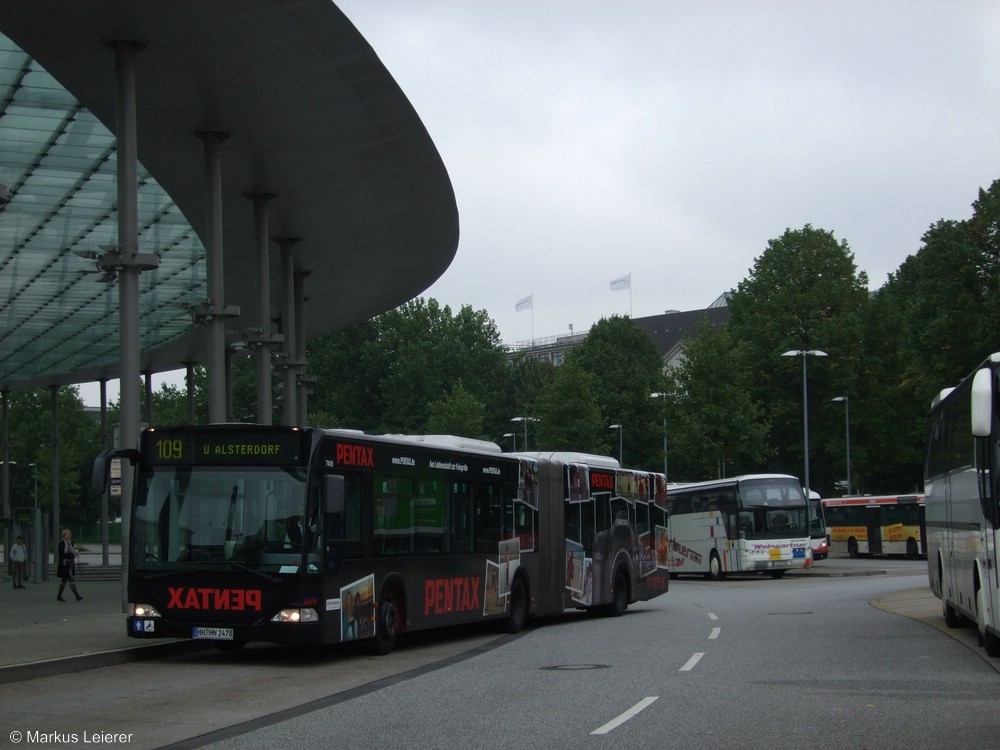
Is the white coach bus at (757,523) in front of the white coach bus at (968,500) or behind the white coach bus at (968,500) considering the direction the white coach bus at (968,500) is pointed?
behind

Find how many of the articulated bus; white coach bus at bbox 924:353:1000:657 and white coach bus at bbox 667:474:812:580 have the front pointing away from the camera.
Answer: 0

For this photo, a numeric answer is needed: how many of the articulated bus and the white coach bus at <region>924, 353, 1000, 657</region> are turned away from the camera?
0

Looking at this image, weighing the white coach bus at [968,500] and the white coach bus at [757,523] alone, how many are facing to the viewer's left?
0

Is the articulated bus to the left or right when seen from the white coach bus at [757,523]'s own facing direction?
on its right

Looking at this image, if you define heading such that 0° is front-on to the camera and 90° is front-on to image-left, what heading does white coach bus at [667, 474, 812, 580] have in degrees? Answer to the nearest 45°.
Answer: approximately 315°

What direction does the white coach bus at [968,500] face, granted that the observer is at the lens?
facing the viewer and to the right of the viewer

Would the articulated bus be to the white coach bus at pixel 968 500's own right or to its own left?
on its right

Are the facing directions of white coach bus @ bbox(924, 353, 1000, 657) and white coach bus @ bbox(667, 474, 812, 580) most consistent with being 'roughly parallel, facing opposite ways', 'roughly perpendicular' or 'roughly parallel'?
roughly parallel

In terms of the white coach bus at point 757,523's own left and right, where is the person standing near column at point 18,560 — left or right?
on its right

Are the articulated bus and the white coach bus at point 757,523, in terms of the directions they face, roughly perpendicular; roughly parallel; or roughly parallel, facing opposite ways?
roughly perpendicular

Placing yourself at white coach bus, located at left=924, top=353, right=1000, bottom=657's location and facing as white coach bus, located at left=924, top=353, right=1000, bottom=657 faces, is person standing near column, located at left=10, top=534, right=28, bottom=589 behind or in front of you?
behind

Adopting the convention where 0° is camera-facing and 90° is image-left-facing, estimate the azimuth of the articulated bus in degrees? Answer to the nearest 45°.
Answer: approximately 45°
